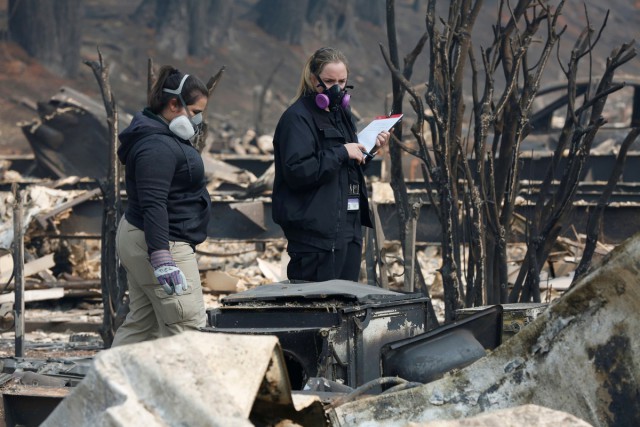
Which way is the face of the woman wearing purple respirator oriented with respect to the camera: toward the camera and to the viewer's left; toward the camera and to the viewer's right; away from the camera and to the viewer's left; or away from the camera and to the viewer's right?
toward the camera and to the viewer's right

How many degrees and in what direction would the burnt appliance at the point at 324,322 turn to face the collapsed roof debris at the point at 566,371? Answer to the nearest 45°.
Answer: approximately 90° to its left

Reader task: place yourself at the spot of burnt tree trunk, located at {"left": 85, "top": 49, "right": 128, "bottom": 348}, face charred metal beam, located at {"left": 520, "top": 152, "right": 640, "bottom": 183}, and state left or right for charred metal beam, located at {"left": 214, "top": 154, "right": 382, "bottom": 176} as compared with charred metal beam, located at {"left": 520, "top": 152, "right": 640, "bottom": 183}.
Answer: left

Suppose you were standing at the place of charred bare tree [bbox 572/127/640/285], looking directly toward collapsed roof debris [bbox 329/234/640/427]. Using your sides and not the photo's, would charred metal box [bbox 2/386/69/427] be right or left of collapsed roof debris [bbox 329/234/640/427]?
right

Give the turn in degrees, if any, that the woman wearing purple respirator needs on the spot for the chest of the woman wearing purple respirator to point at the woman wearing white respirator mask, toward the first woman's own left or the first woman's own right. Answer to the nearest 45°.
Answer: approximately 90° to the first woman's own right

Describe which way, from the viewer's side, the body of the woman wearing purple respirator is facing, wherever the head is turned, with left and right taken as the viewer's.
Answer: facing the viewer and to the right of the viewer

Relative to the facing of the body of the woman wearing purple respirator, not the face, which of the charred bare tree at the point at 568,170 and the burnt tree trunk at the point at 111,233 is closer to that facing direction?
the charred bare tree

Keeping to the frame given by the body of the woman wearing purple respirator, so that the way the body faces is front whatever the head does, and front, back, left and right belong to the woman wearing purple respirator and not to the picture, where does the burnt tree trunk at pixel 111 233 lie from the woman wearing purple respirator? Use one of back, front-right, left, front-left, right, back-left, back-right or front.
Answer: back

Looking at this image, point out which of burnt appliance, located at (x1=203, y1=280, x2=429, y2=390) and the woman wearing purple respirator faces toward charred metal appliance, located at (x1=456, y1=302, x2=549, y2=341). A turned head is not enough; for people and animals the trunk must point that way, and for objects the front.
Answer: the woman wearing purple respirator

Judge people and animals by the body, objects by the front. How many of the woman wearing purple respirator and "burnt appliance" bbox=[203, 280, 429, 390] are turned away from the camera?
0

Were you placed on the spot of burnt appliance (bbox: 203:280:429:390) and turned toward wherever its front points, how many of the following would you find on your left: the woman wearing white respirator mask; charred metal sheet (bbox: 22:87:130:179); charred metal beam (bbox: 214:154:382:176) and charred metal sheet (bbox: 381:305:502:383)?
1

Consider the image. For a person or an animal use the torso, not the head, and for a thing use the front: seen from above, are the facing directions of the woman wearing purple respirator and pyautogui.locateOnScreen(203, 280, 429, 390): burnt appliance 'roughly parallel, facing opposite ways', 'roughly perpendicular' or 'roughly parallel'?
roughly perpendicular

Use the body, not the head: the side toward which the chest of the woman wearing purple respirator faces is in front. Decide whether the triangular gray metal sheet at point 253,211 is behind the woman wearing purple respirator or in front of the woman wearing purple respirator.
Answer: behind

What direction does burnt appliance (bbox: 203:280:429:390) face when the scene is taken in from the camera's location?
facing the viewer and to the left of the viewer

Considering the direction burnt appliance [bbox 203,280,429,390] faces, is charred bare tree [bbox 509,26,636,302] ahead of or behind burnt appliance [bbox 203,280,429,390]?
behind

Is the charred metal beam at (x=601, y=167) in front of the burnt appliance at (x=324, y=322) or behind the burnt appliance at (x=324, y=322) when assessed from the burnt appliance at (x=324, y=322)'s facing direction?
behind
